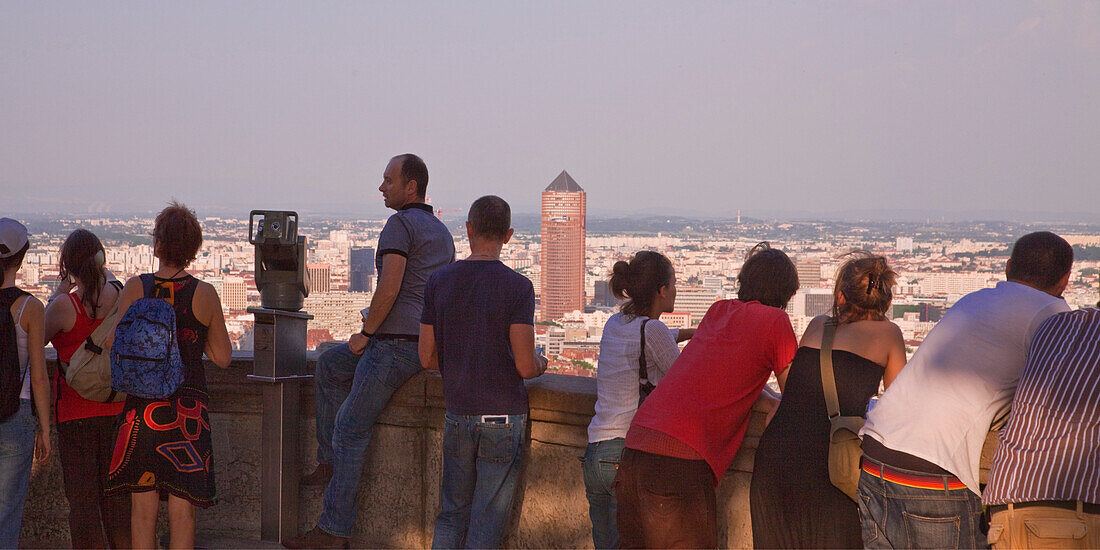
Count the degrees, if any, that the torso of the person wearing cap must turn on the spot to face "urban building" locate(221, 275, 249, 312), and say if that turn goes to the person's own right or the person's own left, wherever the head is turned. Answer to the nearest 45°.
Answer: approximately 45° to the person's own right

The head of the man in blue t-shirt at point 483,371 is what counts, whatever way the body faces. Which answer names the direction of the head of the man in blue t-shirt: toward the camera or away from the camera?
away from the camera

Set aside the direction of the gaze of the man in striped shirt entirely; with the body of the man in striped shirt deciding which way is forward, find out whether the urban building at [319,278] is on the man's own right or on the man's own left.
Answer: on the man's own left

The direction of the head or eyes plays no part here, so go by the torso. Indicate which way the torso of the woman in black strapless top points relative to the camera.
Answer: away from the camera

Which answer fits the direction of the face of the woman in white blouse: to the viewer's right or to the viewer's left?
to the viewer's right

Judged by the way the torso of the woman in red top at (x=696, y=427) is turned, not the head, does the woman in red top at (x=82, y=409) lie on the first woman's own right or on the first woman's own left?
on the first woman's own left

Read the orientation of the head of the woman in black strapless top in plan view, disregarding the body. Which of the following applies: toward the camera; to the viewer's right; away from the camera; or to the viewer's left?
away from the camera

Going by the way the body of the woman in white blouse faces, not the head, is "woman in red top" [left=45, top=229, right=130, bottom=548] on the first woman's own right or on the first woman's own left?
on the first woman's own left

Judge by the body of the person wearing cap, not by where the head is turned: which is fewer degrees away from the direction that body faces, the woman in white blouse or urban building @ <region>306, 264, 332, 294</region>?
the urban building

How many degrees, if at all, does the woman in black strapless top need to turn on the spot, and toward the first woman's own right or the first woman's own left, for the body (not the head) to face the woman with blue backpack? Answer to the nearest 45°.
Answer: approximately 90° to the first woman's own left

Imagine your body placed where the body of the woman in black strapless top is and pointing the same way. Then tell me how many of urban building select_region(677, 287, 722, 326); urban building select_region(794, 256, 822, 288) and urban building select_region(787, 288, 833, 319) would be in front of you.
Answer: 3

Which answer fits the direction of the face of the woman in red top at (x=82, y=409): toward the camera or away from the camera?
away from the camera

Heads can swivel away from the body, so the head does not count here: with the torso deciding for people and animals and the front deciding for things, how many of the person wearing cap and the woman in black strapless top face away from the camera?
2

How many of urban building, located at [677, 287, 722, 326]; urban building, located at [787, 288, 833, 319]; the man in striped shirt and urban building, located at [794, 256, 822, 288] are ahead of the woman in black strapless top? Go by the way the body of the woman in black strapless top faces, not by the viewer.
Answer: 3
